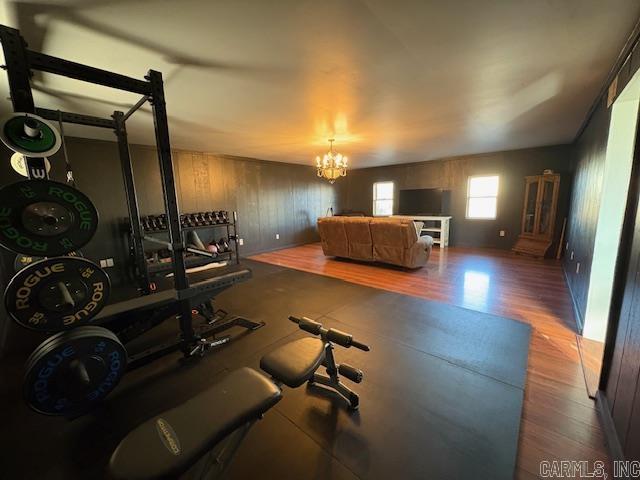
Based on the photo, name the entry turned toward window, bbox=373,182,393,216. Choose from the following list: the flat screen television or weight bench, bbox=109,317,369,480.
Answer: the weight bench

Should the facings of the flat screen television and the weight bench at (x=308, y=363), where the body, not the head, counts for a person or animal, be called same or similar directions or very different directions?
very different directions

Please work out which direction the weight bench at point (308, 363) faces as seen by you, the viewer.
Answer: facing away from the viewer and to the right of the viewer

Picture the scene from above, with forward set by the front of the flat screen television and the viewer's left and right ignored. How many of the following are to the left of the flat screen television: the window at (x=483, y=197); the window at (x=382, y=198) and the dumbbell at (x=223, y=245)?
1

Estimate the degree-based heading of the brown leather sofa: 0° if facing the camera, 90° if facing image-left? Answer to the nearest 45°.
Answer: approximately 225°

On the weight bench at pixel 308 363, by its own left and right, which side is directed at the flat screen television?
front

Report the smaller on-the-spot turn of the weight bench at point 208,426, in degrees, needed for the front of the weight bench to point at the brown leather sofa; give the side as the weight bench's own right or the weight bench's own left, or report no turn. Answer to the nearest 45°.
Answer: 0° — it already faces it

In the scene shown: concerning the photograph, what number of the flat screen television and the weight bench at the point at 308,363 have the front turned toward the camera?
1

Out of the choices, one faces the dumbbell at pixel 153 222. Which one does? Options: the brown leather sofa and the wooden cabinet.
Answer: the wooden cabinet

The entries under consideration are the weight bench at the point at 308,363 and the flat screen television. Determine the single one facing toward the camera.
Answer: the flat screen television

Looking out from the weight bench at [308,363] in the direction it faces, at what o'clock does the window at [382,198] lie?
The window is roughly at 11 o'clock from the weight bench.

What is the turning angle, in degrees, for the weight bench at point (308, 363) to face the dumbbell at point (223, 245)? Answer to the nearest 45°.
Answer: approximately 90° to its left

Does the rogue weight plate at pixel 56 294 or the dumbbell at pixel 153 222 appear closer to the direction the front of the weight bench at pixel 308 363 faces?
the dumbbell

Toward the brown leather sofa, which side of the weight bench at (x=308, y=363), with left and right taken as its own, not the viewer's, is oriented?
front

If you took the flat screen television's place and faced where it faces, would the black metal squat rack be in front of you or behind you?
in front

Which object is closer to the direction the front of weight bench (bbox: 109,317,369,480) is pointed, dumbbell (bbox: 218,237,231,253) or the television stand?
the television stand

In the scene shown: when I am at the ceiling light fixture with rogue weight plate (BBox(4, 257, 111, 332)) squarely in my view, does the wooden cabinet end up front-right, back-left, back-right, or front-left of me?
back-left
